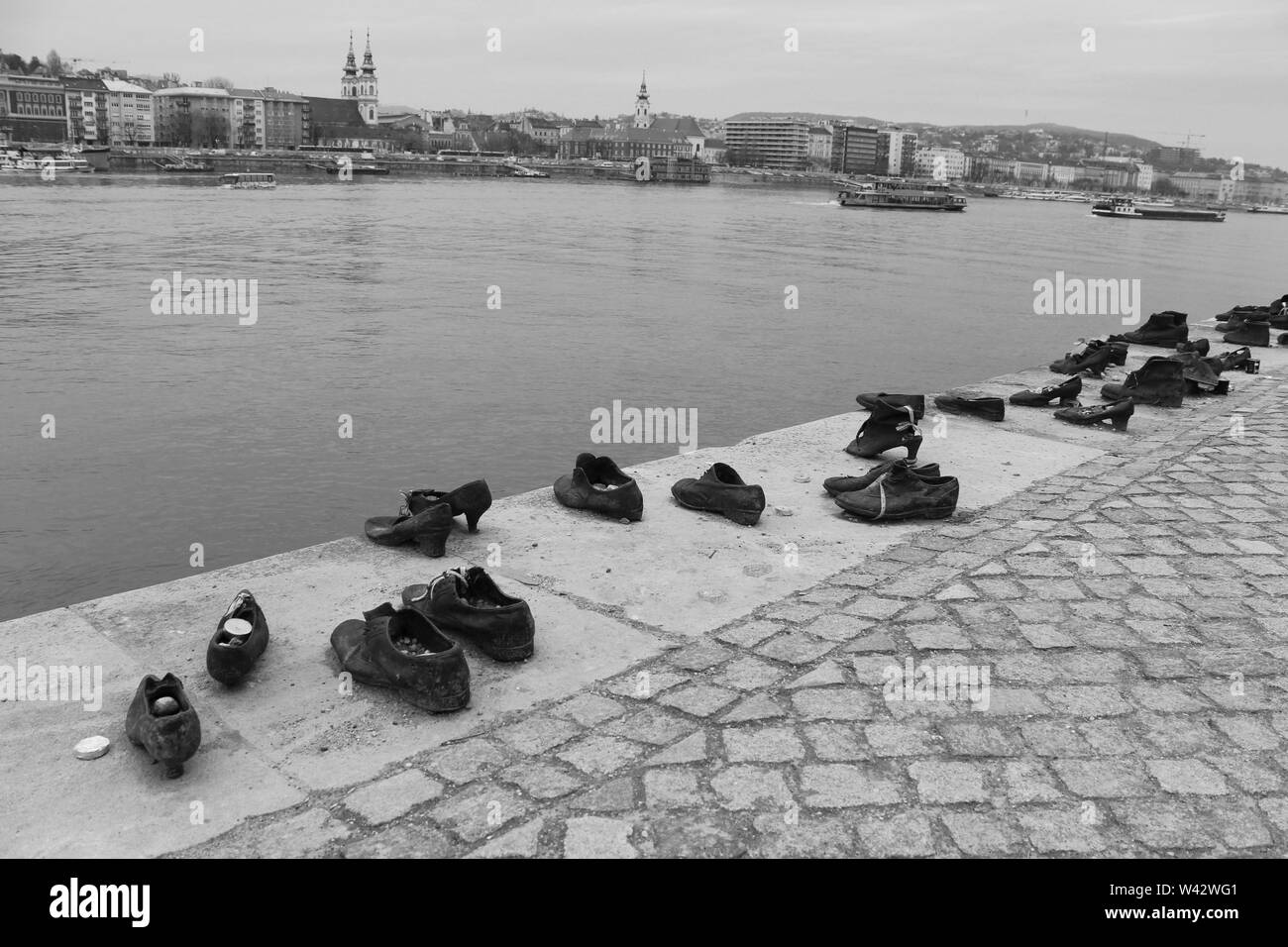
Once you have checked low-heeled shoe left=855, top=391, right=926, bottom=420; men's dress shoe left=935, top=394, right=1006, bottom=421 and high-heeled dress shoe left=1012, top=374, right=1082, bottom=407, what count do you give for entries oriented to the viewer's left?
3

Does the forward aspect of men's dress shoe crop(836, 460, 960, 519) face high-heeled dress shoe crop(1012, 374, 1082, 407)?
no

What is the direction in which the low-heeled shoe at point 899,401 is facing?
to the viewer's left

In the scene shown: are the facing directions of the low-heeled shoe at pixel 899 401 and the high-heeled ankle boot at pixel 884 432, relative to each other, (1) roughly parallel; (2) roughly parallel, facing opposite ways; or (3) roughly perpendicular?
roughly parallel

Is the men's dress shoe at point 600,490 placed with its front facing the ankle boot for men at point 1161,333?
no

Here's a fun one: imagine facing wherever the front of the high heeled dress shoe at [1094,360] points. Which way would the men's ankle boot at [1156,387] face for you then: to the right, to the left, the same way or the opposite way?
the same way

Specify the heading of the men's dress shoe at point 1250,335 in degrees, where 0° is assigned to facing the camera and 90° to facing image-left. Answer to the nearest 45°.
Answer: approximately 90°

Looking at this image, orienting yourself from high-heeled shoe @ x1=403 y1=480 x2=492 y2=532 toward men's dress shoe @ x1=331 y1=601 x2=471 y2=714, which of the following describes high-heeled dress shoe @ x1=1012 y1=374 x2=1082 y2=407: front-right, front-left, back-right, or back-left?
back-left

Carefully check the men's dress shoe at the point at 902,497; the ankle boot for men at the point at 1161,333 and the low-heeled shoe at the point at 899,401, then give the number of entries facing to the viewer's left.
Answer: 3

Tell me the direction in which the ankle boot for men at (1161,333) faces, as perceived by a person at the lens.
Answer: facing to the left of the viewer

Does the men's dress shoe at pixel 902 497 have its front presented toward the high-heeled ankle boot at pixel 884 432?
no

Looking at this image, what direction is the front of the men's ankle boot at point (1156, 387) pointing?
to the viewer's left

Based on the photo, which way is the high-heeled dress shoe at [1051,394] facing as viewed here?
to the viewer's left

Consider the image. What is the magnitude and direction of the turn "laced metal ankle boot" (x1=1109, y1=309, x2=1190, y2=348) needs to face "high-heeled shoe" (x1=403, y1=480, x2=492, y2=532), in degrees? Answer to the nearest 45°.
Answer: approximately 90° to its left

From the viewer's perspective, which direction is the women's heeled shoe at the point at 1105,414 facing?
to the viewer's left

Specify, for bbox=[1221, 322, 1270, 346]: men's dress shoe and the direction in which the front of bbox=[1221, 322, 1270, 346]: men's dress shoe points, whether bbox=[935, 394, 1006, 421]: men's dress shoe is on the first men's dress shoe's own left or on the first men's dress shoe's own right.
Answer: on the first men's dress shoe's own left

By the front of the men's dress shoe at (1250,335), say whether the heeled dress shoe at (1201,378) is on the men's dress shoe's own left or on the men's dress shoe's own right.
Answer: on the men's dress shoe's own left
